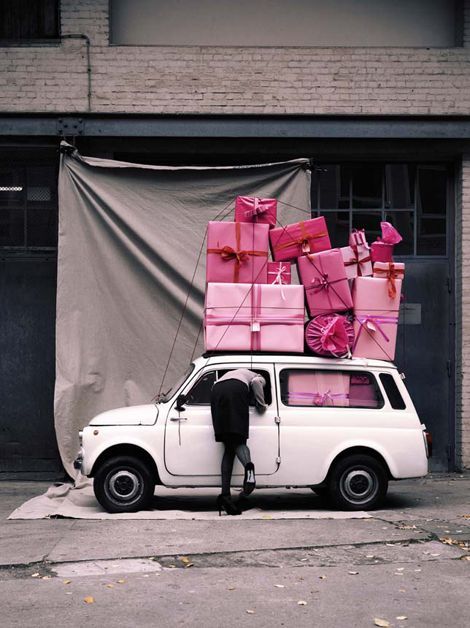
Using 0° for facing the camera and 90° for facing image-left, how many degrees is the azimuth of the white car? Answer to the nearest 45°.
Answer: approximately 90°

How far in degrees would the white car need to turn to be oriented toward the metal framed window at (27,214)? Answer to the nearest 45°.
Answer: approximately 45° to its right

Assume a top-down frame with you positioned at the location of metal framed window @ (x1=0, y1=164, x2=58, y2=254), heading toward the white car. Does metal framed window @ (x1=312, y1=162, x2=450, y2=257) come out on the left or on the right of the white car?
left

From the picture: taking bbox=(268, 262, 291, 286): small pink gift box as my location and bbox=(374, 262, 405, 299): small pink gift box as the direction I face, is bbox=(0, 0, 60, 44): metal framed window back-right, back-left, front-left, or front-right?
back-left

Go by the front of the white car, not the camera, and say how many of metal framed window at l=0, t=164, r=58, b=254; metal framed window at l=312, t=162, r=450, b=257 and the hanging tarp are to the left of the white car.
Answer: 0
